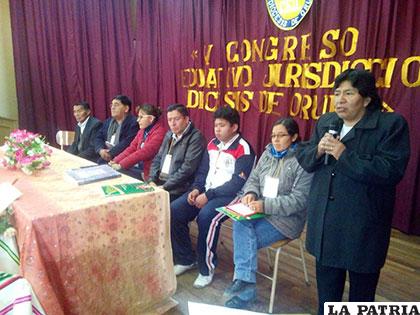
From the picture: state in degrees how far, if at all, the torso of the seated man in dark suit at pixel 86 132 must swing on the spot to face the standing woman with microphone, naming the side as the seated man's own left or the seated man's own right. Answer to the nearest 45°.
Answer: approximately 45° to the seated man's own left

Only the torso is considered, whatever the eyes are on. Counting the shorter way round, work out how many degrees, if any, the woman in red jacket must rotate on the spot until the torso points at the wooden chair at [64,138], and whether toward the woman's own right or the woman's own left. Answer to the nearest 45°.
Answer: approximately 90° to the woman's own right

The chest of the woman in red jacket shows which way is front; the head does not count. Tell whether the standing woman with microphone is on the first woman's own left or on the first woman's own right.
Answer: on the first woman's own left

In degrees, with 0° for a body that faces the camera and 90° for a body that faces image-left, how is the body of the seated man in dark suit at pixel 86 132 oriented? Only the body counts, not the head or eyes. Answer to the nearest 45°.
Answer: approximately 45°
